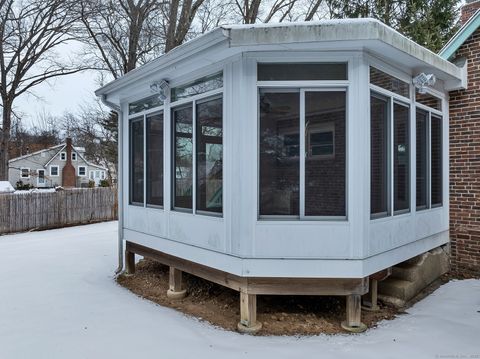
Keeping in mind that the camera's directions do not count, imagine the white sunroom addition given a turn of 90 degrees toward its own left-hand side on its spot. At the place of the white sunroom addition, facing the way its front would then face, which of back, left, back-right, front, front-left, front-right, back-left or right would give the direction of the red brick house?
front-left

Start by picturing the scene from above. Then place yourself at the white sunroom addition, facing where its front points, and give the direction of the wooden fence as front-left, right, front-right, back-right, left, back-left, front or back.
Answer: back-right

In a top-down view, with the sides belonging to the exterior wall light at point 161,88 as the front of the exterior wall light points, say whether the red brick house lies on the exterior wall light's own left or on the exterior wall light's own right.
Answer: on the exterior wall light's own left

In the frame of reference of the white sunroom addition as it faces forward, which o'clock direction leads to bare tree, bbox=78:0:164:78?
The bare tree is roughly at 5 o'clock from the white sunroom addition.

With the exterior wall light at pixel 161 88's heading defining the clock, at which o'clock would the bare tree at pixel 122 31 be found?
The bare tree is roughly at 4 o'clock from the exterior wall light.

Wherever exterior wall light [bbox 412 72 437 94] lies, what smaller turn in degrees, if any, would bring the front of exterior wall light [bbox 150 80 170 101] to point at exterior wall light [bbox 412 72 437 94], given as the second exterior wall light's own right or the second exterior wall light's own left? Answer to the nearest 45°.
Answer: approximately 135° to the second exterior wall light's own left

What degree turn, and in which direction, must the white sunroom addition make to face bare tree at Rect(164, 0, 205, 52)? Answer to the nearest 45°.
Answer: approximately 135° to its right

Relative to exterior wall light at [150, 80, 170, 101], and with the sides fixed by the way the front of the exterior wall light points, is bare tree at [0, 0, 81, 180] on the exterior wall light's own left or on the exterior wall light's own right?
on the exterior wall light's own right

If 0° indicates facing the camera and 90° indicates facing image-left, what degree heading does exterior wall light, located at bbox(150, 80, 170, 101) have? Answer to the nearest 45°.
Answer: approximately 45°

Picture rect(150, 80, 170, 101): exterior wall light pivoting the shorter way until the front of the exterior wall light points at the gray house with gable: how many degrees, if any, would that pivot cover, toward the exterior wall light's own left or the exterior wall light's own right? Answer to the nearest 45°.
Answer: approximately 135° to the exterior wall light's own right

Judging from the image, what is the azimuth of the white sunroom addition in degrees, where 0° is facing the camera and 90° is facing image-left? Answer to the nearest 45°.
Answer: approximately 0°
